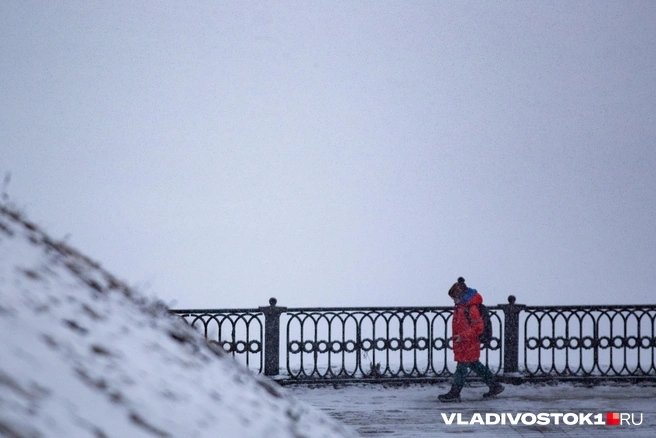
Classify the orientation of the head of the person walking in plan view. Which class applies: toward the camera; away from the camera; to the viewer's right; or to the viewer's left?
to the viewer's left

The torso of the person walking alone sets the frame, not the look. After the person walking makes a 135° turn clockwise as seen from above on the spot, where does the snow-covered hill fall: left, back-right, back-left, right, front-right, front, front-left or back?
back-right

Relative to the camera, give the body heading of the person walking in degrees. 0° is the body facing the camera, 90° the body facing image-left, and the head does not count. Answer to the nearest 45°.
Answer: approximately 90°
